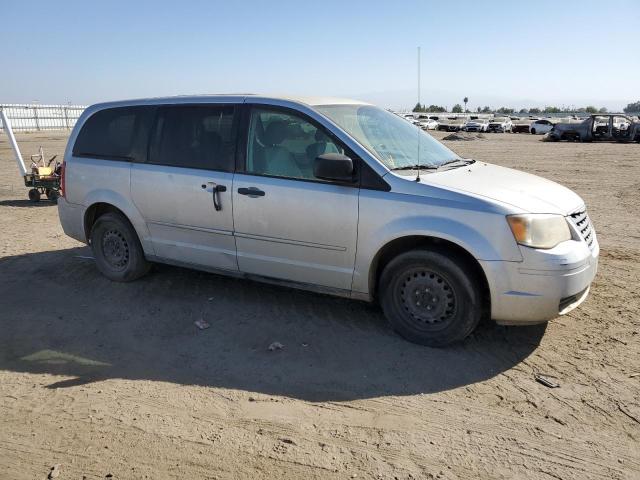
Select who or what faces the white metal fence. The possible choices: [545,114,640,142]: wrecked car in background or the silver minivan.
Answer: the wrecked car in background

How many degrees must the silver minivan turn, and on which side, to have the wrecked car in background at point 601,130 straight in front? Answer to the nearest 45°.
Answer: approximately 90° to its left

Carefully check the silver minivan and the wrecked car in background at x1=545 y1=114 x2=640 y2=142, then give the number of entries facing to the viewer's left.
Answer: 1

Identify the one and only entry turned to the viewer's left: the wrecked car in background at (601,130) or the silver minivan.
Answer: the wrecked car in background

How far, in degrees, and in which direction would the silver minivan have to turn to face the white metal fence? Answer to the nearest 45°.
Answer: approximately 180°

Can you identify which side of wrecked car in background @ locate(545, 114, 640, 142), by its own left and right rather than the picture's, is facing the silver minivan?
left

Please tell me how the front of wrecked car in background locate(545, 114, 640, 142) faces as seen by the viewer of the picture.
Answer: facing to the left of the viewer

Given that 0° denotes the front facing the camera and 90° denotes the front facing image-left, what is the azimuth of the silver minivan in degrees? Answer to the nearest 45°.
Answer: approximately 315°

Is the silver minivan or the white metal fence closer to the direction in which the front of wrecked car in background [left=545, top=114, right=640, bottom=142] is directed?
the white metal fence

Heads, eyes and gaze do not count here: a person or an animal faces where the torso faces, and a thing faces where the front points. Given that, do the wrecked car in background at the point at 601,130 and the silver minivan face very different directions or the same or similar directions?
very different directions

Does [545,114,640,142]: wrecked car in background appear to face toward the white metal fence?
yes
